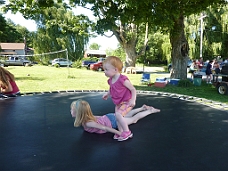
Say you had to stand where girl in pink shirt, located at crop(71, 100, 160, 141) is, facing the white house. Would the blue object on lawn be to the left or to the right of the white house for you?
right

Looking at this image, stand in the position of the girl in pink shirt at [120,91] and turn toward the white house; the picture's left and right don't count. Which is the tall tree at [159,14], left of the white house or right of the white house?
right

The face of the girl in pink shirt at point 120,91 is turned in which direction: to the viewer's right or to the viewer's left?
to the viewer's left

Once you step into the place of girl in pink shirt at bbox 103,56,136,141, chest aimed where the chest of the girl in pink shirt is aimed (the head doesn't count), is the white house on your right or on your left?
on your right

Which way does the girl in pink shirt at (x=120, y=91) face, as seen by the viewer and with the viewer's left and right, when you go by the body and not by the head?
facing the viewer and to the left of the viewer

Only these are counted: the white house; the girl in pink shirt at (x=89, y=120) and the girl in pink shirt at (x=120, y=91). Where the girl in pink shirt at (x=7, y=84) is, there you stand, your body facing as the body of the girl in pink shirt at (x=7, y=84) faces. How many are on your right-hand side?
1

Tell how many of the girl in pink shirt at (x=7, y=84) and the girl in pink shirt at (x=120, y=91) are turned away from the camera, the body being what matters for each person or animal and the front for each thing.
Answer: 0
